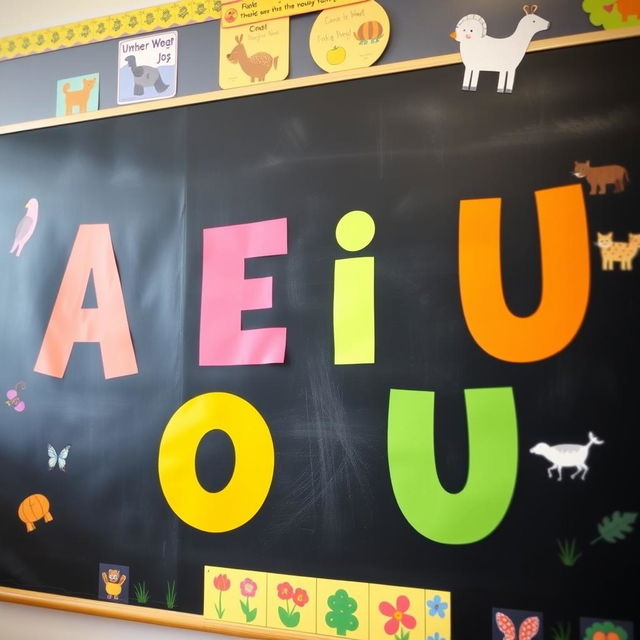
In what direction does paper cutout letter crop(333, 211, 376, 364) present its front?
toward the camera

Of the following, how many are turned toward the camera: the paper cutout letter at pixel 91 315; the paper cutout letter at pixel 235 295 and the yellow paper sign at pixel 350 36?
3

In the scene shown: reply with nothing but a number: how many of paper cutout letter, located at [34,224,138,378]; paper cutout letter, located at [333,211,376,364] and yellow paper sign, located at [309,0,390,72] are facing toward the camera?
3

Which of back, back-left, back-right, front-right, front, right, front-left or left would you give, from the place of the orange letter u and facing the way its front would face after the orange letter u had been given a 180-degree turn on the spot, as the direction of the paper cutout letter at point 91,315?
left

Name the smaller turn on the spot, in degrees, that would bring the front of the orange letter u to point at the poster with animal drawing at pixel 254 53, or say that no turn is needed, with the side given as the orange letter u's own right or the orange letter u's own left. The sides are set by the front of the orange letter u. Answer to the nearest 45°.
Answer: approximately 90° to the orange letter u's own right

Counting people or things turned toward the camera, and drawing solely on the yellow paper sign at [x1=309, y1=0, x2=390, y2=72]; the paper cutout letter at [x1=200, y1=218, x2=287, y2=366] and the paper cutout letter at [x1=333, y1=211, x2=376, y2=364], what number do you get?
3

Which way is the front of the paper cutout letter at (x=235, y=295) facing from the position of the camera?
facing the viewer

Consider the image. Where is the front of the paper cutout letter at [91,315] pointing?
toward the camera
